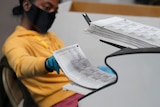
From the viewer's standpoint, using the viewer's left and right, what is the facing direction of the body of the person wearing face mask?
facing the viewer and to the right of the viewer

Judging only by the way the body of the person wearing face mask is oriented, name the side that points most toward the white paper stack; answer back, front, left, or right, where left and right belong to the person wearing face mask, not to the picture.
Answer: front
